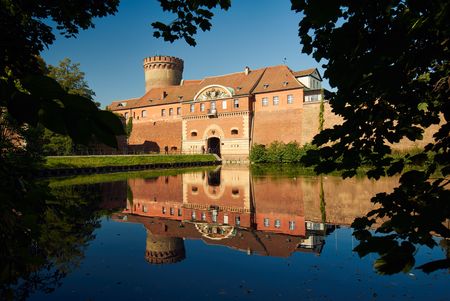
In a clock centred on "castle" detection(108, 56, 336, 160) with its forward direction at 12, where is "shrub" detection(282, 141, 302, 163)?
The shrub is roughly at 9 o'clock from the castle.

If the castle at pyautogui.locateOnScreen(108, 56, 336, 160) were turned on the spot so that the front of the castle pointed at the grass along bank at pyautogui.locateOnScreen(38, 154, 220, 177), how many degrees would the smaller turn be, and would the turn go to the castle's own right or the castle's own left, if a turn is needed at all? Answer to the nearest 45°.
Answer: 0° — it already faces it

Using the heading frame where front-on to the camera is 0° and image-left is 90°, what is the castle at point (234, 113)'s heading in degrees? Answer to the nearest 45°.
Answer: approximately 45°

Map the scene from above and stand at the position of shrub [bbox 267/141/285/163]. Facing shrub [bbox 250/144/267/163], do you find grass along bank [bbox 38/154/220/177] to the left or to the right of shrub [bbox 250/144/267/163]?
left

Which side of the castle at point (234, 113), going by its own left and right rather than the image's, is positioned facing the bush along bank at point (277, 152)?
left

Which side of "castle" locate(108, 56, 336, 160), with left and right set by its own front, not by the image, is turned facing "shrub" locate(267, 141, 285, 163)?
left
